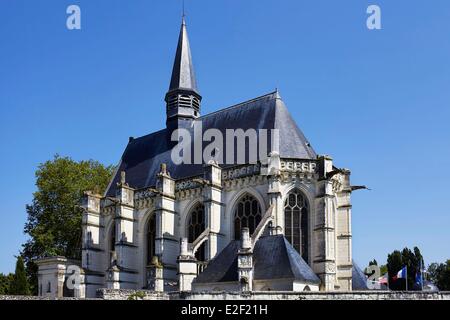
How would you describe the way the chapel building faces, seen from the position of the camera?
facing away from the viewer and to the left of the viewer

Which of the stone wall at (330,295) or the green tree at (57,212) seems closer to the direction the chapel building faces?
the green tree

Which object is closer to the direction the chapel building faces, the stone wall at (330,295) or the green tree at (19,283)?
the green tree

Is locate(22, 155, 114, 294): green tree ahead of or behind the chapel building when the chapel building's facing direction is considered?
ahead
